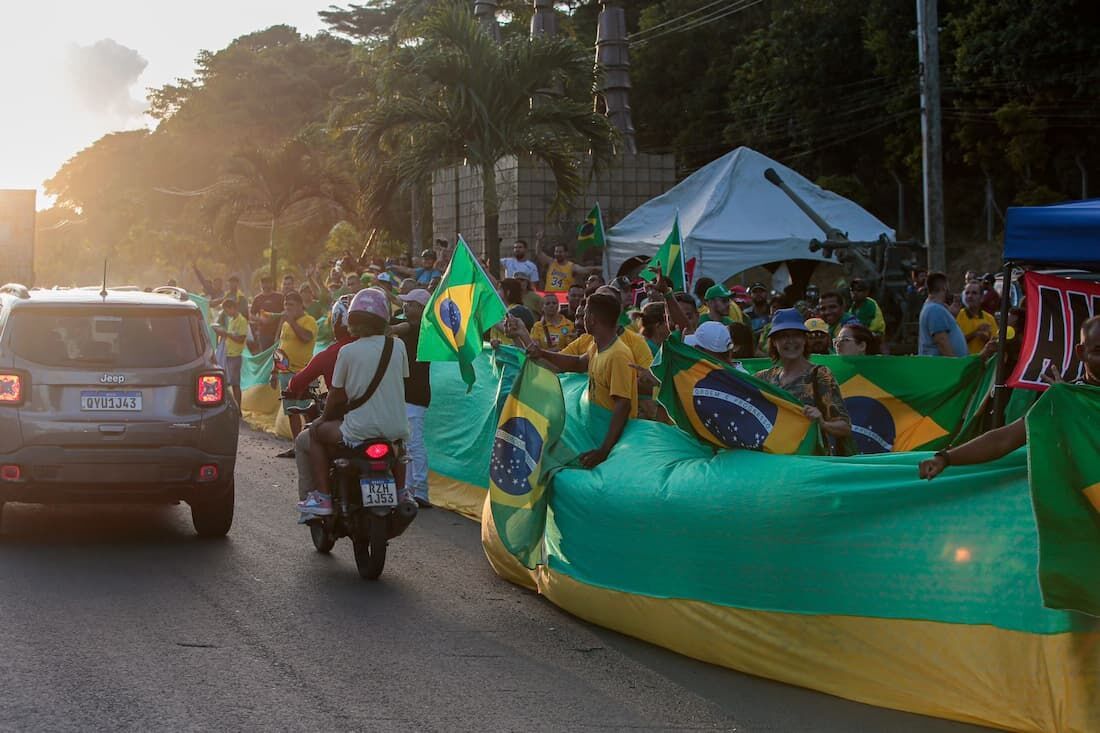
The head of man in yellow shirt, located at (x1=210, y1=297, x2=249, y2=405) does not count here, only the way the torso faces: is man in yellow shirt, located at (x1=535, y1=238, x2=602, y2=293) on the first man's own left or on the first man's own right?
on the first man's own left

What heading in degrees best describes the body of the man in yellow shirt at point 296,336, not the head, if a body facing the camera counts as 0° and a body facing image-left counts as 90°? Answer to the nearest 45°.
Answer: approximately 45°

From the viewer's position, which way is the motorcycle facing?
facing away from the viewer

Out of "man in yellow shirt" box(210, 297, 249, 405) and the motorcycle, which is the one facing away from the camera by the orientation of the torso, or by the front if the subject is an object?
the motorcycle

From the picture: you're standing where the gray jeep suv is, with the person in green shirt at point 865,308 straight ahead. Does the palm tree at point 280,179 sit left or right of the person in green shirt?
left

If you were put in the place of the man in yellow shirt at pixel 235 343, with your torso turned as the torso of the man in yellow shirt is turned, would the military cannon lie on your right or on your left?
on your left

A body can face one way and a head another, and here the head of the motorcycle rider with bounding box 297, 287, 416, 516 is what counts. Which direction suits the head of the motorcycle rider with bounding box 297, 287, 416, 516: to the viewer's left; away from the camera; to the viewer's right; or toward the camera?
away from the camera

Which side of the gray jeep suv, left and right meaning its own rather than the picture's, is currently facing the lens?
back

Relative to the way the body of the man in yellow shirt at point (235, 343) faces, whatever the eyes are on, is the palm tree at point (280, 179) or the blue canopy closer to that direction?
the blue canopy
